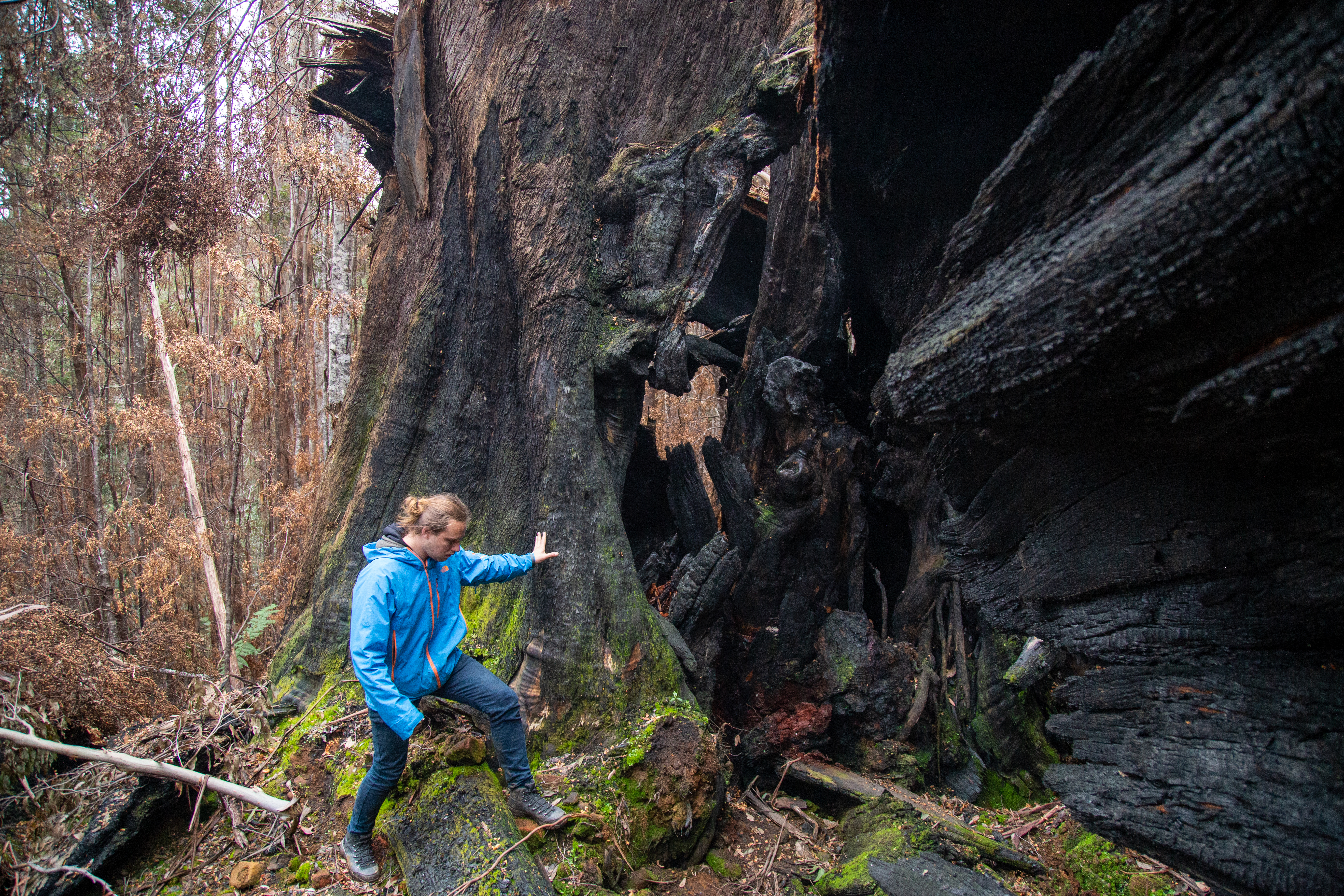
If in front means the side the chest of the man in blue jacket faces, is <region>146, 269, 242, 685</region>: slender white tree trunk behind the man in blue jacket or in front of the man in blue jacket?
behind

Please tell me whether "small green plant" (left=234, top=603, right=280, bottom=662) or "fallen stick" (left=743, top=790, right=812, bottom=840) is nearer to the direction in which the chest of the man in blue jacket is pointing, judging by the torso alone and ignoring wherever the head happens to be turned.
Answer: the fallen stick

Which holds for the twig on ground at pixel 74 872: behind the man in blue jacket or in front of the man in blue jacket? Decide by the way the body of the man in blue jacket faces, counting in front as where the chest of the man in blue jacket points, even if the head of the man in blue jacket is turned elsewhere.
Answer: behind
